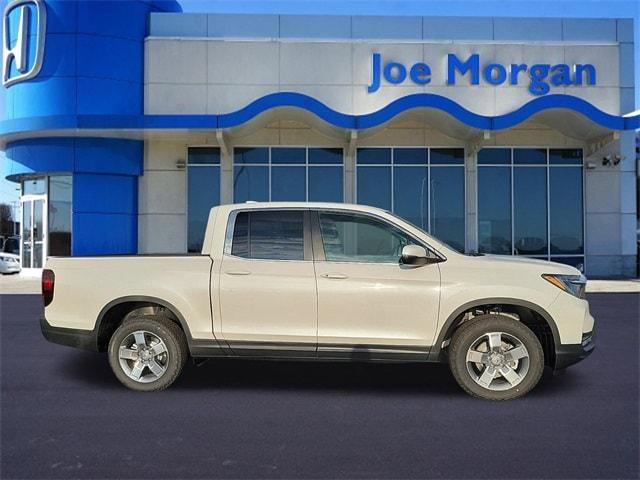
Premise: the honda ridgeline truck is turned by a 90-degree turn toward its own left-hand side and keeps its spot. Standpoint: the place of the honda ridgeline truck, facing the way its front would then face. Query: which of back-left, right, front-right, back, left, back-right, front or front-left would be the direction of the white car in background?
front-left

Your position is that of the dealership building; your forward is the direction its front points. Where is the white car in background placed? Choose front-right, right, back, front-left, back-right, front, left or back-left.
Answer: right

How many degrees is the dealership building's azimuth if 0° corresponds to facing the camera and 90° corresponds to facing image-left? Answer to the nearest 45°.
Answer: approximately 0°

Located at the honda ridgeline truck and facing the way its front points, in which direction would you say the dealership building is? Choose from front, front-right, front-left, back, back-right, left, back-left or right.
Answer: left

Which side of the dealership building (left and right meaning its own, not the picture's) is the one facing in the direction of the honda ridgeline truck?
front

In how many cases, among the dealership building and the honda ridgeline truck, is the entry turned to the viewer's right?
1

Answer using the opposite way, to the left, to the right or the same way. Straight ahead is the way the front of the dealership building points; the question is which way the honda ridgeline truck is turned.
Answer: to the left

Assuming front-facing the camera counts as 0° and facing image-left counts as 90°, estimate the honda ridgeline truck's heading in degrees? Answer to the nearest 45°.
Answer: approximately 270°
